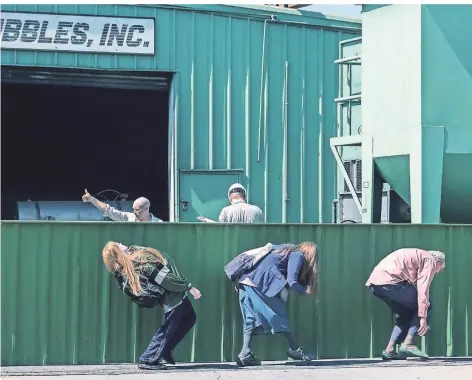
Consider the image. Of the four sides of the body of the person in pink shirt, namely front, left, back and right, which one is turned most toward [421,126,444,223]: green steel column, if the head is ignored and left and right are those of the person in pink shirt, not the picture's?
left

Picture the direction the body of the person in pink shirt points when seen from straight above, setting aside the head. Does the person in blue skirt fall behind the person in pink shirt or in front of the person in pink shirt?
behind

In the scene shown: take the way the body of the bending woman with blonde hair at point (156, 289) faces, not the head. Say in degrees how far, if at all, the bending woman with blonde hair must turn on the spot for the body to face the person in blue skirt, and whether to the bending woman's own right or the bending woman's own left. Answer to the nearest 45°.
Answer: approximately 180°

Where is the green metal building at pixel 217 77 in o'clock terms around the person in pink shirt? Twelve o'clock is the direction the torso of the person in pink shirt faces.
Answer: The green metal building is roughly at 8 o'clock from the person in pink shirt.

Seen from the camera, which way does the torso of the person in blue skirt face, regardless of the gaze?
to the viewer's right

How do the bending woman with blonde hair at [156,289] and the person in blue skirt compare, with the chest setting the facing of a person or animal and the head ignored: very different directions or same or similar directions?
very different directions

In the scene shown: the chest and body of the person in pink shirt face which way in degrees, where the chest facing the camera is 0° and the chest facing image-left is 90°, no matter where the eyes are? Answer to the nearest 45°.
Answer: approximately 270°
